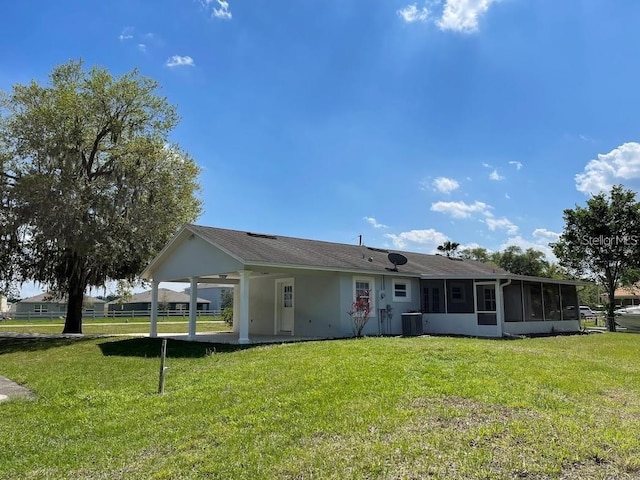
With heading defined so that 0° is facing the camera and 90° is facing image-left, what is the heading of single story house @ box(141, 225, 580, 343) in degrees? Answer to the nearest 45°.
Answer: approximately 135°

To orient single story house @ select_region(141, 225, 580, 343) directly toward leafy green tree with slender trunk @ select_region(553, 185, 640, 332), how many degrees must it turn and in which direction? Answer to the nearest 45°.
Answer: approximately 90° to its right

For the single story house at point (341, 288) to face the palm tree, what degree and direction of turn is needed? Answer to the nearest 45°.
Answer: approximately 45° to its right

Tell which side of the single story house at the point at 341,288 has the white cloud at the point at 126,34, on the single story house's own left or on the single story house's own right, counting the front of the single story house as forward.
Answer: on the single story house's own left
